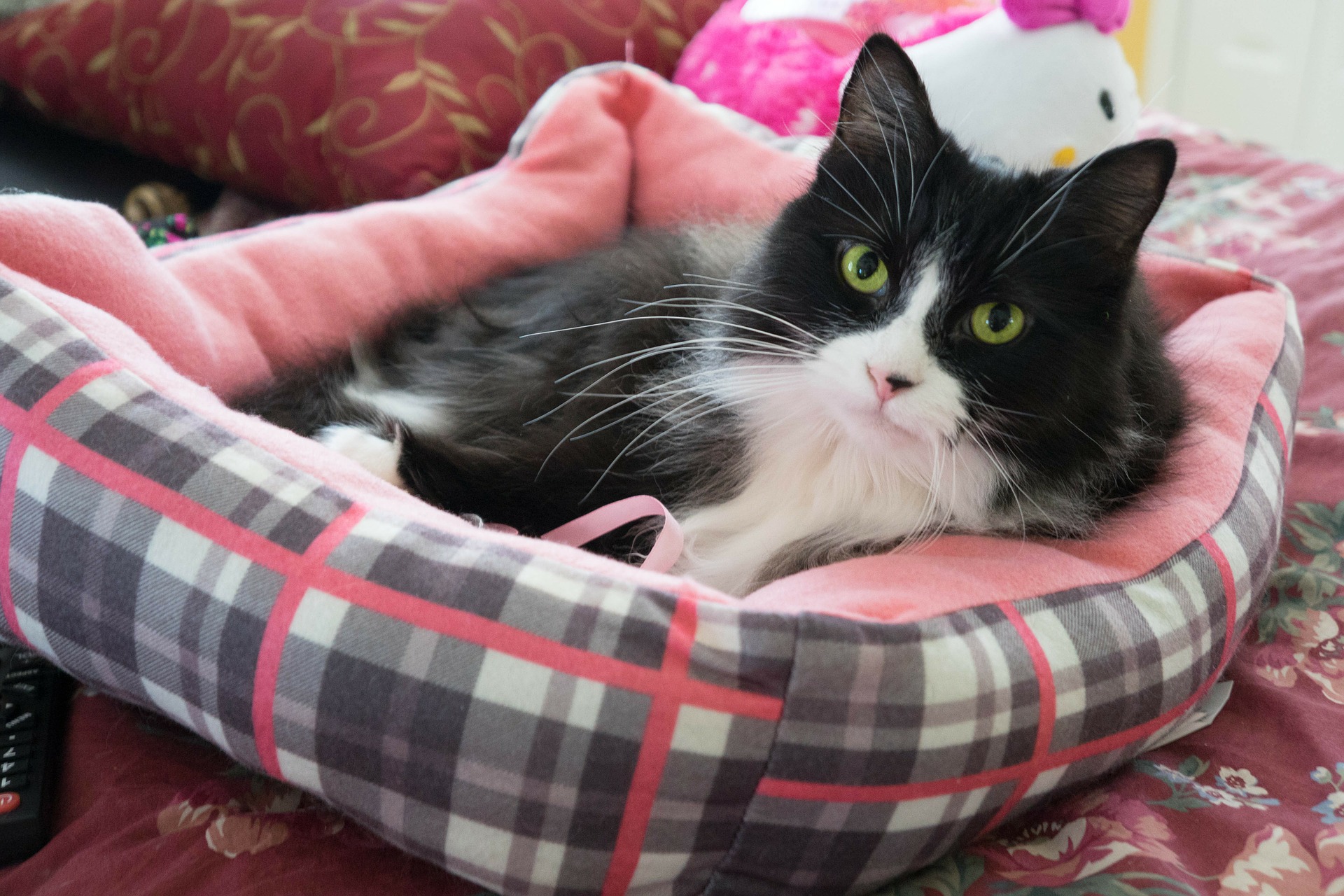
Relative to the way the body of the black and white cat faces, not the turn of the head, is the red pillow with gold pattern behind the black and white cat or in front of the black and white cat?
behind

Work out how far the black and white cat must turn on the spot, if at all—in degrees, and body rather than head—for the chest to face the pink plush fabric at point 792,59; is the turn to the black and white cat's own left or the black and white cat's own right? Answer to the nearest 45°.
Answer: approximately 135° to the black and white cat's own left

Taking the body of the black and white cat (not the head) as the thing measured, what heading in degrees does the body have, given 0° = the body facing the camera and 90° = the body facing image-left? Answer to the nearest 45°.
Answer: approximately 315°

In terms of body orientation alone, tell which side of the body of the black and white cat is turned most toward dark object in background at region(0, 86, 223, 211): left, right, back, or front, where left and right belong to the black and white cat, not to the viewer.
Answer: back
